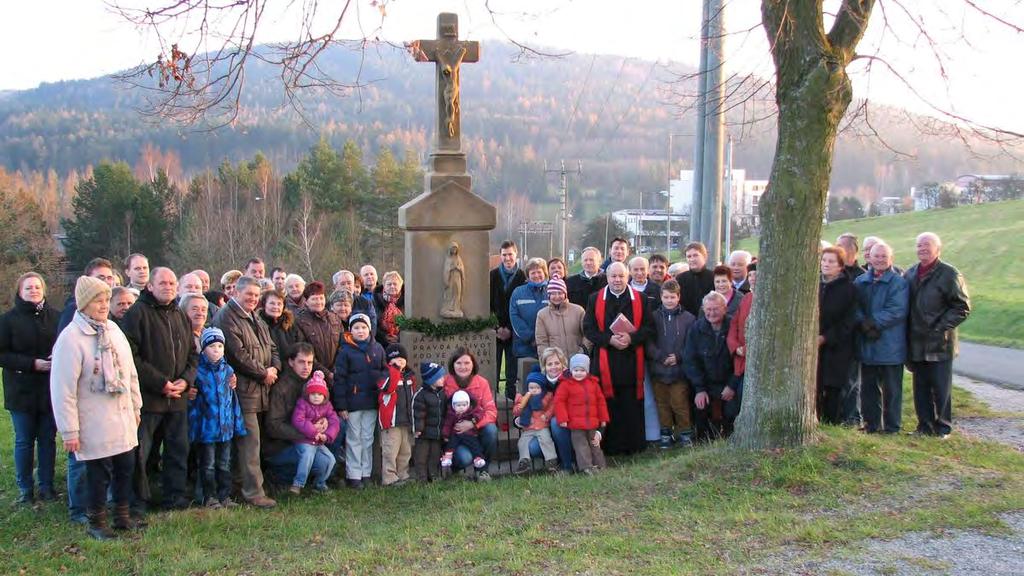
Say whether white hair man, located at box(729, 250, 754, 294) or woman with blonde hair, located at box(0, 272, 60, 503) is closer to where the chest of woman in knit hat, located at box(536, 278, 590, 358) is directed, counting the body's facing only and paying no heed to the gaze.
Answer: the woman with blonde hair

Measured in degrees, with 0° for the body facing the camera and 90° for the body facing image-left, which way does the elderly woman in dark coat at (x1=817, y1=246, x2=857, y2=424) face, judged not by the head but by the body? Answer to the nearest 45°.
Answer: approximately 45°

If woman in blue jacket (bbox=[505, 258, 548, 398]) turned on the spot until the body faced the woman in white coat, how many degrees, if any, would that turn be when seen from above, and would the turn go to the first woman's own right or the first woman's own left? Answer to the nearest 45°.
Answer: approximately 45° to the first woman's own right

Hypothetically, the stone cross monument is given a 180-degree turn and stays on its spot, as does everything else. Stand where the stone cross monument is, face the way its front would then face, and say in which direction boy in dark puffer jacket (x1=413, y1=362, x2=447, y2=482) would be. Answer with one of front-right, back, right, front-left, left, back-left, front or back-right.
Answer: back

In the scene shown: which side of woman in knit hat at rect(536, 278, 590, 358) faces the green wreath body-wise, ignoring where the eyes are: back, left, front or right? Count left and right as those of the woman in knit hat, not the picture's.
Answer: right

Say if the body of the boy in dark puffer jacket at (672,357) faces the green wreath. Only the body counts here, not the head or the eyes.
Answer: no

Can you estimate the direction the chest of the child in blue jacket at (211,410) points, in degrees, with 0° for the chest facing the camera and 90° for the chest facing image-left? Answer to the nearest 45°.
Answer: approximately 315°

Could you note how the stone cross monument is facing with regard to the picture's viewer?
facing the viewer

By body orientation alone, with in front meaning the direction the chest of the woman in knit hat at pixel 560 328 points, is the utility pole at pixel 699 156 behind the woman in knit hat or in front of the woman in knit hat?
behind

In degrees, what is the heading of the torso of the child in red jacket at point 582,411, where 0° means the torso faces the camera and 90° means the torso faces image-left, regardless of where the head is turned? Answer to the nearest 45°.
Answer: approximately 0°

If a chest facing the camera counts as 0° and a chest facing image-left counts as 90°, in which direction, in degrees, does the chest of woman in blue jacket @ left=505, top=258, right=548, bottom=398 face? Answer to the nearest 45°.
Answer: approximately 0°

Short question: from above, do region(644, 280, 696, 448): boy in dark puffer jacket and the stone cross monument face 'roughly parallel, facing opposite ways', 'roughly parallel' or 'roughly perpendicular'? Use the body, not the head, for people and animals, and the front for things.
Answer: roughly parallel

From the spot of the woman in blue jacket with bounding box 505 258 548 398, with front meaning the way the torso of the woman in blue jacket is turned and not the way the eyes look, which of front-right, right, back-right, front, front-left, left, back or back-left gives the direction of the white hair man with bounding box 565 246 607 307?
back-left

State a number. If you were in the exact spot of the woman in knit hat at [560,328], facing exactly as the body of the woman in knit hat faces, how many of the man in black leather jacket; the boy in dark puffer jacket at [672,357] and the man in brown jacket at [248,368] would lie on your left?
2

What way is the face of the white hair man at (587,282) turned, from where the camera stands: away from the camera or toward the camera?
toward the camera

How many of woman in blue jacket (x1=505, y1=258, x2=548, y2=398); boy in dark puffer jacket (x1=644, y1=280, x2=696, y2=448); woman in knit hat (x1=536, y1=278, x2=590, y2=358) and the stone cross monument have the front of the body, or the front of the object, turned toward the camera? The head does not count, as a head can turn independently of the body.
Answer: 4
